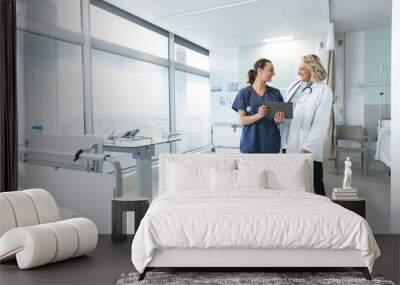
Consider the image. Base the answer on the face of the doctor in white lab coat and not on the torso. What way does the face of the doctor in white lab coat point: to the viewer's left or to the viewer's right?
to the viewer's left

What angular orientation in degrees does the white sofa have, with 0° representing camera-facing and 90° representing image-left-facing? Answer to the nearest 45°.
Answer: approximately 315°

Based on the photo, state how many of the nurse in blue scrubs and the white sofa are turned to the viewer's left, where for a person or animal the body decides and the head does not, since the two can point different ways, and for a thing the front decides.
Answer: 0

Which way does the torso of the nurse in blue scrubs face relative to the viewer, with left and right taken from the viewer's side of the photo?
facing the viewer and to the right of the viewer

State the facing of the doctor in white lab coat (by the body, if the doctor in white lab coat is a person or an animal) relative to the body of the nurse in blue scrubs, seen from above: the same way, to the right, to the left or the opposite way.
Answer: to the right

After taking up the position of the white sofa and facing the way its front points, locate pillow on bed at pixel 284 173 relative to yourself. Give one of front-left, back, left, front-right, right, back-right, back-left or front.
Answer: front-left
